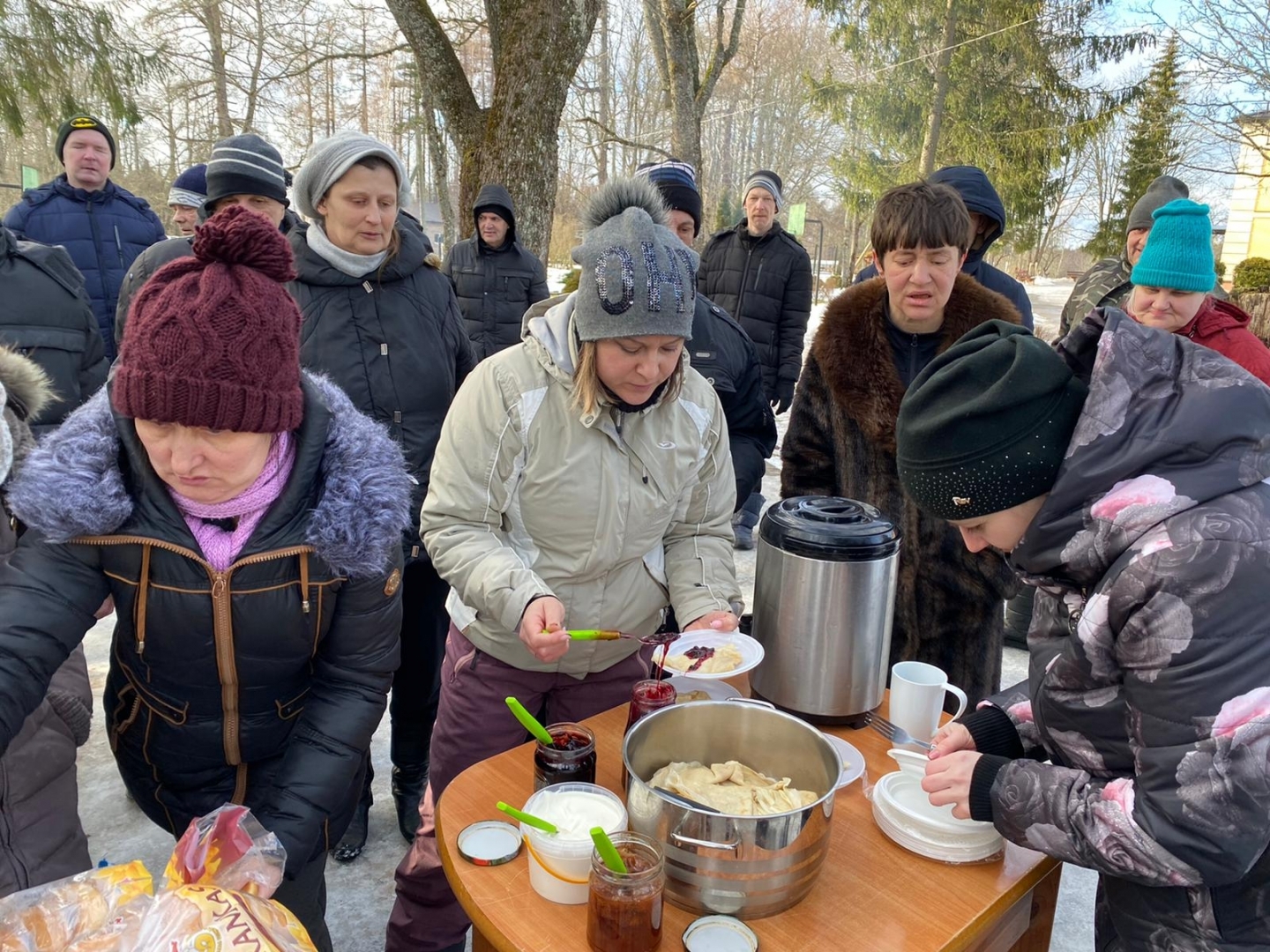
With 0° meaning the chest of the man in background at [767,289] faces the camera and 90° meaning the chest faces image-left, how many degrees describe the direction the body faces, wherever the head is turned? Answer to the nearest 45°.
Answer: approximately 0°

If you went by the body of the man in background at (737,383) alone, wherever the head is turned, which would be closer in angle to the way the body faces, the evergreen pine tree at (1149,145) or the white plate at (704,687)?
the white plate

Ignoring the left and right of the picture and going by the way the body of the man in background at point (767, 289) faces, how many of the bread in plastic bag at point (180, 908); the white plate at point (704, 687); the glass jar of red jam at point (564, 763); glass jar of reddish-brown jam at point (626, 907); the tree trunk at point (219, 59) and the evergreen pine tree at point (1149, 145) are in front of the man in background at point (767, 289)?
4

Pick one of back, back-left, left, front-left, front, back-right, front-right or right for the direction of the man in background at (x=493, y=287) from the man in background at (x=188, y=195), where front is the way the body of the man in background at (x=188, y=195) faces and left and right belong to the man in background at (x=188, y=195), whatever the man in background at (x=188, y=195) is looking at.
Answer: back-left

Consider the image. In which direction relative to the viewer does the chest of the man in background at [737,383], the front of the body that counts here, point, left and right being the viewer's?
facing the viewer and to the left of the viewer

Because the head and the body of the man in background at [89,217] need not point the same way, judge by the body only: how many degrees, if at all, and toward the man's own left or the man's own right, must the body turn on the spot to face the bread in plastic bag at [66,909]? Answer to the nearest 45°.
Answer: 0° — they already face it

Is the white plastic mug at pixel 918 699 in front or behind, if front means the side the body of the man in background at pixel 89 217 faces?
in front

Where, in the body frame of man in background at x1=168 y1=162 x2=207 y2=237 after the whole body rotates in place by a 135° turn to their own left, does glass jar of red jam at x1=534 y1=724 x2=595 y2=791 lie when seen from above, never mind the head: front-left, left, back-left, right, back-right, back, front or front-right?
right

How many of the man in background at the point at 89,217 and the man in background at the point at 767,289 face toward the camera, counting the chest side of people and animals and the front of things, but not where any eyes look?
2

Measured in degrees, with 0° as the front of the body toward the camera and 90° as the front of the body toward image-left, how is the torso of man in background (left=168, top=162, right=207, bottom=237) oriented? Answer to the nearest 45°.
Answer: approximately 45°

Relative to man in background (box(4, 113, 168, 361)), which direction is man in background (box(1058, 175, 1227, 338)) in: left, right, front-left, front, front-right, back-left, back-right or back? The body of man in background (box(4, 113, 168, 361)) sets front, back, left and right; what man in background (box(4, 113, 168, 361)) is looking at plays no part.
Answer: front-left

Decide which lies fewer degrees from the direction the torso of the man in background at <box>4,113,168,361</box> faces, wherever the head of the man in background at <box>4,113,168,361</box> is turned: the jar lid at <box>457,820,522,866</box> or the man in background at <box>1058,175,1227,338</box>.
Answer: the jar lid

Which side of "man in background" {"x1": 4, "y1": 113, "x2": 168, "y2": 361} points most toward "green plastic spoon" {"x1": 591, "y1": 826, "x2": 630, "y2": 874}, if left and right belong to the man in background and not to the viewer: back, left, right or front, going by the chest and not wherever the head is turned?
front

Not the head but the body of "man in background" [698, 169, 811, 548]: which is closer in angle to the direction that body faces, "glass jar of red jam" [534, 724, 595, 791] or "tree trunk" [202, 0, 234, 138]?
the glass jar of red jam

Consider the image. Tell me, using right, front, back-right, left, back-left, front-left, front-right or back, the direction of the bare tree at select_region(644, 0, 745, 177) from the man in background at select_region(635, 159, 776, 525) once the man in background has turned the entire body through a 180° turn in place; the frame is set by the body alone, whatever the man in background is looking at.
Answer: front-left
